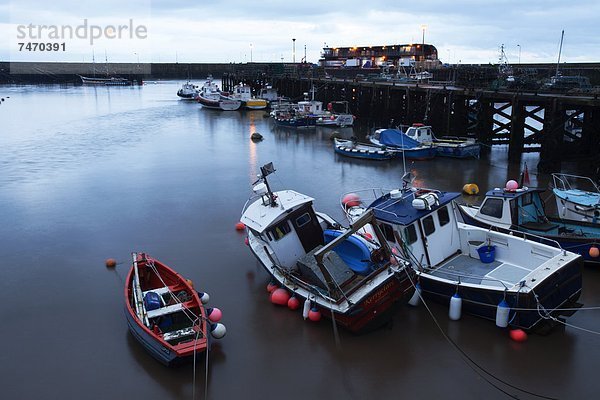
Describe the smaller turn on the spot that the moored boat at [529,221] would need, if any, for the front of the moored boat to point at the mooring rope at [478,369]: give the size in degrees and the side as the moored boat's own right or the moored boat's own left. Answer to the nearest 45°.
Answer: approximately 135° to the moored boat's own left

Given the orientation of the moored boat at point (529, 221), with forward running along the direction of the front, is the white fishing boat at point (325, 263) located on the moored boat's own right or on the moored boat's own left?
on the moored boat's own left

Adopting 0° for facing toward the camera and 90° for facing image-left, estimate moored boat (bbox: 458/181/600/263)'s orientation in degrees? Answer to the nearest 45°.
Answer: approximately 135°

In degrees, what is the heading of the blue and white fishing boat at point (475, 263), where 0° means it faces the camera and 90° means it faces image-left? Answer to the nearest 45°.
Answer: approximately 135°

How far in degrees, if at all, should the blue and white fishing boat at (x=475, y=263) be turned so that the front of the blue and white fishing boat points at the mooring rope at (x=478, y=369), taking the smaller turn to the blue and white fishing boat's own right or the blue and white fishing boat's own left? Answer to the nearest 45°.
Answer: approximately 135° to the blue and white fishing boat's own left

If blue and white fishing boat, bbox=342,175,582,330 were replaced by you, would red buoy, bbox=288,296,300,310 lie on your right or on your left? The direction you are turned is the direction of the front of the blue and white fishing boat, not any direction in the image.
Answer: on your left

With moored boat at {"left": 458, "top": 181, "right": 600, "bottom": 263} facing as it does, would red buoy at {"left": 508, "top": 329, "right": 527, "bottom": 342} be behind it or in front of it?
behind

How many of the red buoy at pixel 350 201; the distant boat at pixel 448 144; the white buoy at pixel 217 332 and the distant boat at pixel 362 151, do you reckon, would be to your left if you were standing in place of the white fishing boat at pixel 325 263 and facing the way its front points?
1

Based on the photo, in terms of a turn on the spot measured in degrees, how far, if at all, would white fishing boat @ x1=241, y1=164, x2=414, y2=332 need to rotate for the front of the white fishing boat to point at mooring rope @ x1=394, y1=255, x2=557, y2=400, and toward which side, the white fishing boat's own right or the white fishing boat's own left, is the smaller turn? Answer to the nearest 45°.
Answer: approximately 180°

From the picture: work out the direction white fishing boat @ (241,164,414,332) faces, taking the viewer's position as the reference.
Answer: facing away from the viewer and to the left of the viewer

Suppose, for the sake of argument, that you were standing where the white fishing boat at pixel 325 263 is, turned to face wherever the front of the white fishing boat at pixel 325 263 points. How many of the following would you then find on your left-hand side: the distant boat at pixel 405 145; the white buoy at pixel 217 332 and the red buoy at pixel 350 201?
1
